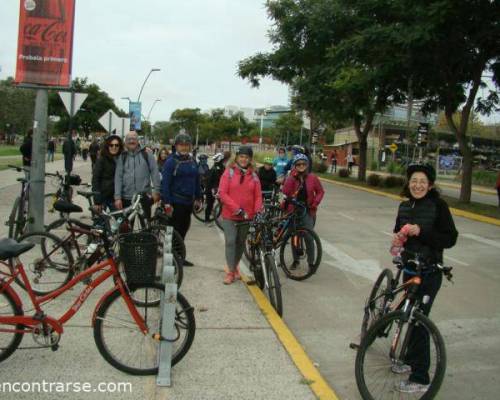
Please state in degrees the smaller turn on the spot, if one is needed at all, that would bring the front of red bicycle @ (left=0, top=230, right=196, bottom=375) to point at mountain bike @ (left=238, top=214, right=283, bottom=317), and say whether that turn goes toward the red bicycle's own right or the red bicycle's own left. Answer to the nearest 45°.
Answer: approximately 45° to the red bicycle's own left

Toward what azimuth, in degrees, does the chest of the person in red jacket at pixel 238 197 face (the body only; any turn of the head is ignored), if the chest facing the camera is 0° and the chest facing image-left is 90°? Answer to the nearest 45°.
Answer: approximately 0°

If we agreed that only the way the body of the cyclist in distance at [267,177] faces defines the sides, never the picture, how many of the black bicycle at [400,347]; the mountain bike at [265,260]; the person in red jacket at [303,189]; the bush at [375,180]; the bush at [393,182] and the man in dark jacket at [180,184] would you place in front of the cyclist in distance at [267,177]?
4

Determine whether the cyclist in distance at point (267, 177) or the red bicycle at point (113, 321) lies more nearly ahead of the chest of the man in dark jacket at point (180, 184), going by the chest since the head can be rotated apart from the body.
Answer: the red bicycle

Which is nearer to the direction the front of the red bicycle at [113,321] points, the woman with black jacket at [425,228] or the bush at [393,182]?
the woman with black jacket

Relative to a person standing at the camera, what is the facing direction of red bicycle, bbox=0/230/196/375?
facing to the right of the viewer

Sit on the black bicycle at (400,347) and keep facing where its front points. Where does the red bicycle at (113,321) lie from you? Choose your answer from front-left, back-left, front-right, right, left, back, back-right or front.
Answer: back-right

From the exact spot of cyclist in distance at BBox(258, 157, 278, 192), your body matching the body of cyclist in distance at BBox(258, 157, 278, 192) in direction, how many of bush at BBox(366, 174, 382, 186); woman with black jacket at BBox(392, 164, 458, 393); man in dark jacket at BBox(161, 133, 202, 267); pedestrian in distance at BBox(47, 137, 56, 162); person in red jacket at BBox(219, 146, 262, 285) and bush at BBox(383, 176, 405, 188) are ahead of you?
3
